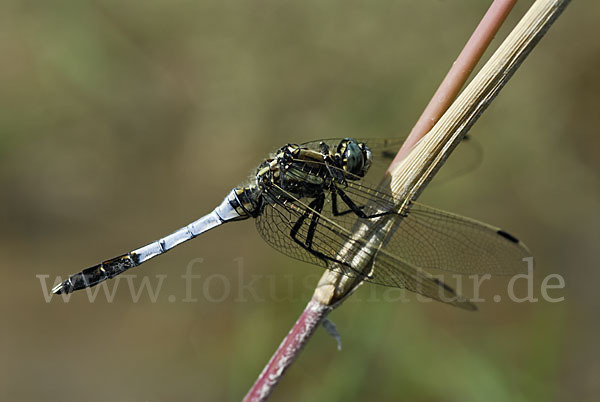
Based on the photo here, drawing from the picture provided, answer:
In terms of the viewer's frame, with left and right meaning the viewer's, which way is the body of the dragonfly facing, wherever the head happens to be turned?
facing to the right of the viewer
